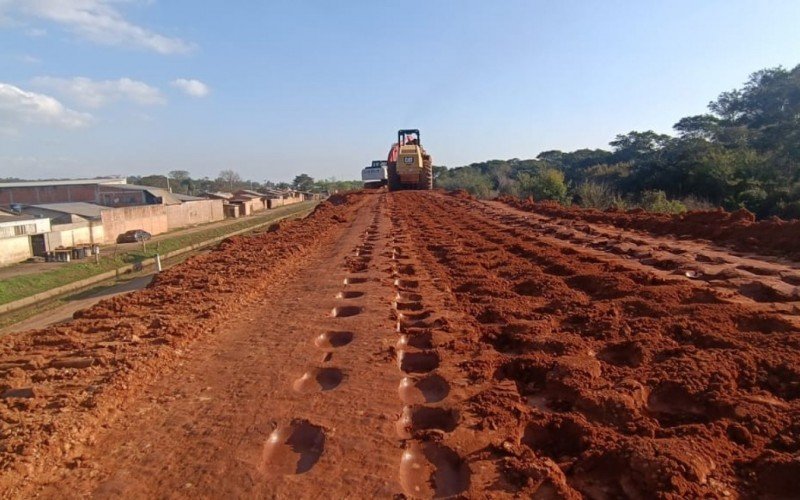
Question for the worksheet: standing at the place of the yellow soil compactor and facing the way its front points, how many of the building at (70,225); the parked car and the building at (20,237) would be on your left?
3

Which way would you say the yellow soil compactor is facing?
away from the camera

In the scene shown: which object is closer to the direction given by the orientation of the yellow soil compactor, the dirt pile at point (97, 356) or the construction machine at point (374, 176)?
the construction machine

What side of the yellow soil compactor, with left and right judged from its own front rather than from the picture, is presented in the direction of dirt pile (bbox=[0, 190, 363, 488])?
back

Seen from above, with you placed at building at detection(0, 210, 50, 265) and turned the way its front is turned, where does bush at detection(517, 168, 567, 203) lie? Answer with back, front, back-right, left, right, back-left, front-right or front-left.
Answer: front

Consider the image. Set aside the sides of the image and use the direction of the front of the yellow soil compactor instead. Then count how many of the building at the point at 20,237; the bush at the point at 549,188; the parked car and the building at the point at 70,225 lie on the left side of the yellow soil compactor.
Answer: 3

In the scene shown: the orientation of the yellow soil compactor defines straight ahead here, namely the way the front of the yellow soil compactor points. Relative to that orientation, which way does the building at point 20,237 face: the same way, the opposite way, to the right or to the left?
to the right

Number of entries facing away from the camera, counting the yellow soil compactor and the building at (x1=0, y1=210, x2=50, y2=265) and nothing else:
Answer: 1

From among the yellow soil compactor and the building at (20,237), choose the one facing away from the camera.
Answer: the yellow soil compactor

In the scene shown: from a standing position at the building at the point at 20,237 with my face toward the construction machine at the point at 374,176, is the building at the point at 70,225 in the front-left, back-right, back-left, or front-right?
front-left

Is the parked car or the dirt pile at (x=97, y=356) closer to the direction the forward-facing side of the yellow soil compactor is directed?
the parked car

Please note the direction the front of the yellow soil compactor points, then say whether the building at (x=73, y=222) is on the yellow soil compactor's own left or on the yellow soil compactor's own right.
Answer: on the yellow soil compactor's own left

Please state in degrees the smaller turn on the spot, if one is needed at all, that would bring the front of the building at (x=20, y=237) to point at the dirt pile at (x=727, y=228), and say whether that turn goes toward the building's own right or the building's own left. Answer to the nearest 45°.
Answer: approximately 45° to the building's own right
